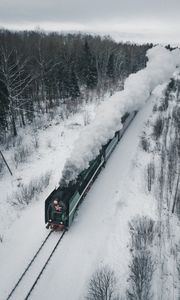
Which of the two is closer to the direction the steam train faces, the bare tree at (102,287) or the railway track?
the railway track

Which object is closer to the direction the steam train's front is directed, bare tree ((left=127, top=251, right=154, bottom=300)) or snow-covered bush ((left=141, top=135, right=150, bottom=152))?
the bare tree

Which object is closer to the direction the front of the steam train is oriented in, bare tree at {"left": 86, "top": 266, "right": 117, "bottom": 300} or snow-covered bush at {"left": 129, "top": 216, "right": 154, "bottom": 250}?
the bare tree

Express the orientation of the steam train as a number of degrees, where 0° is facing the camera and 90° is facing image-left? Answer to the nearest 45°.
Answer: approximately 45°

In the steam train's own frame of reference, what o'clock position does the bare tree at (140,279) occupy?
The bare tree is roughly at 9 o'clock from the steam train.

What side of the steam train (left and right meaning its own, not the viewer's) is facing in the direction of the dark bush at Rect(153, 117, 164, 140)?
back

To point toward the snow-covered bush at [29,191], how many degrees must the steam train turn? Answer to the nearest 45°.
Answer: approximately 90° to its right

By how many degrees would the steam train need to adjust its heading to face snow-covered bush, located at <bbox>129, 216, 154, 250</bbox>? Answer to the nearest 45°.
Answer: approximately 135° to its left

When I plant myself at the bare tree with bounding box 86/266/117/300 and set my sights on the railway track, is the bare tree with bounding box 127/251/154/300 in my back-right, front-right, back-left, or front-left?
back-right

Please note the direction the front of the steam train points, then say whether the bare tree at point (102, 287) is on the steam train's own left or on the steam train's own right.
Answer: on the steam train's own left

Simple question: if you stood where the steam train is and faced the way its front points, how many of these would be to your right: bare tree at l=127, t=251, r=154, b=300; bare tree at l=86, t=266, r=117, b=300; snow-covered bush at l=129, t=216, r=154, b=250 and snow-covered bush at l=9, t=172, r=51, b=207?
1

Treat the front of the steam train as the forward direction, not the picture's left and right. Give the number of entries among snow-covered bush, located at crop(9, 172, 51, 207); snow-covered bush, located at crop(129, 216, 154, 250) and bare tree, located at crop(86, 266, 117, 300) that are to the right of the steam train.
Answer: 1
